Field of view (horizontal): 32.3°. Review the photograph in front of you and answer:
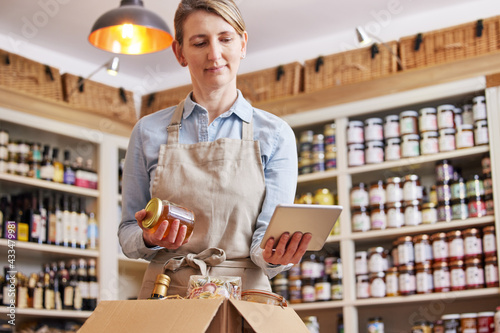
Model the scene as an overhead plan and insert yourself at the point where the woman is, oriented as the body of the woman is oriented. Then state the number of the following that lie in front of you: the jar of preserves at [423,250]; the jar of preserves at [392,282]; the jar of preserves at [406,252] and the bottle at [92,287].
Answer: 0

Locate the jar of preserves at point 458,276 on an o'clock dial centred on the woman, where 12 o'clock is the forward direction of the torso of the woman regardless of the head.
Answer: The jar of preserves is roughly at 7 o'clock from the woman.

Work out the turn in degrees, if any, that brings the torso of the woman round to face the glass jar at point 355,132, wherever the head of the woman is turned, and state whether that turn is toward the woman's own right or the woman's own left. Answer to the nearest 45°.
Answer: approximately 180°

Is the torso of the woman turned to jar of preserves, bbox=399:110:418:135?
no

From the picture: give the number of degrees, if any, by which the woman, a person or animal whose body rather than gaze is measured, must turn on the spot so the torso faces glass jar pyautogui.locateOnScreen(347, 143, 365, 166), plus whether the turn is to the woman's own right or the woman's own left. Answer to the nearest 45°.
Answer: approximately 180°

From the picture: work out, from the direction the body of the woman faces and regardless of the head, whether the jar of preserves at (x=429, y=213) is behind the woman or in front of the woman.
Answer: behind

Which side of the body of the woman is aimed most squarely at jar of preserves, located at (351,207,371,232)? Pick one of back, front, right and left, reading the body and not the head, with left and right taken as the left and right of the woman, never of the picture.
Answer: back

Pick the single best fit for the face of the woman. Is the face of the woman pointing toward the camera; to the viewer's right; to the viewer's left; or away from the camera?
toward the camera

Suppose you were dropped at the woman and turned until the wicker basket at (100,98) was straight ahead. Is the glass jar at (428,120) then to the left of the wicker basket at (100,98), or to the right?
right

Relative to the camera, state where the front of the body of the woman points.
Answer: toward the camera

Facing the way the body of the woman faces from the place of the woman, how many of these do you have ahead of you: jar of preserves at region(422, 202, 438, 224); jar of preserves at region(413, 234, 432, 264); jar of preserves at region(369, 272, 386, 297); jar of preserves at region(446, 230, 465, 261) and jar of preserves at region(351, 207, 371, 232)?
0

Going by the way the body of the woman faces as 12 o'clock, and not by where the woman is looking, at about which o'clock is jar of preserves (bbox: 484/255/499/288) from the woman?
The jar of preserves is roughly at 7 o'clock from the woman.

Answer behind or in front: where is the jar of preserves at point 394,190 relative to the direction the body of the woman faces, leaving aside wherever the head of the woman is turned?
behind

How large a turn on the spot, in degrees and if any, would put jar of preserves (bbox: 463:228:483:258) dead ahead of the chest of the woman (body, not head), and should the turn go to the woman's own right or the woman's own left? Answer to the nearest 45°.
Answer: approximately 135° to the woman's own left

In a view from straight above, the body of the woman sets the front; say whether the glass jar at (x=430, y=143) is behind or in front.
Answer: behind

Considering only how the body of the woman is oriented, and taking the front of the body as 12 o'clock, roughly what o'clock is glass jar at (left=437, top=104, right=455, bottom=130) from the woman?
The glass jar is roughly at 7 o'clock from the woman.
